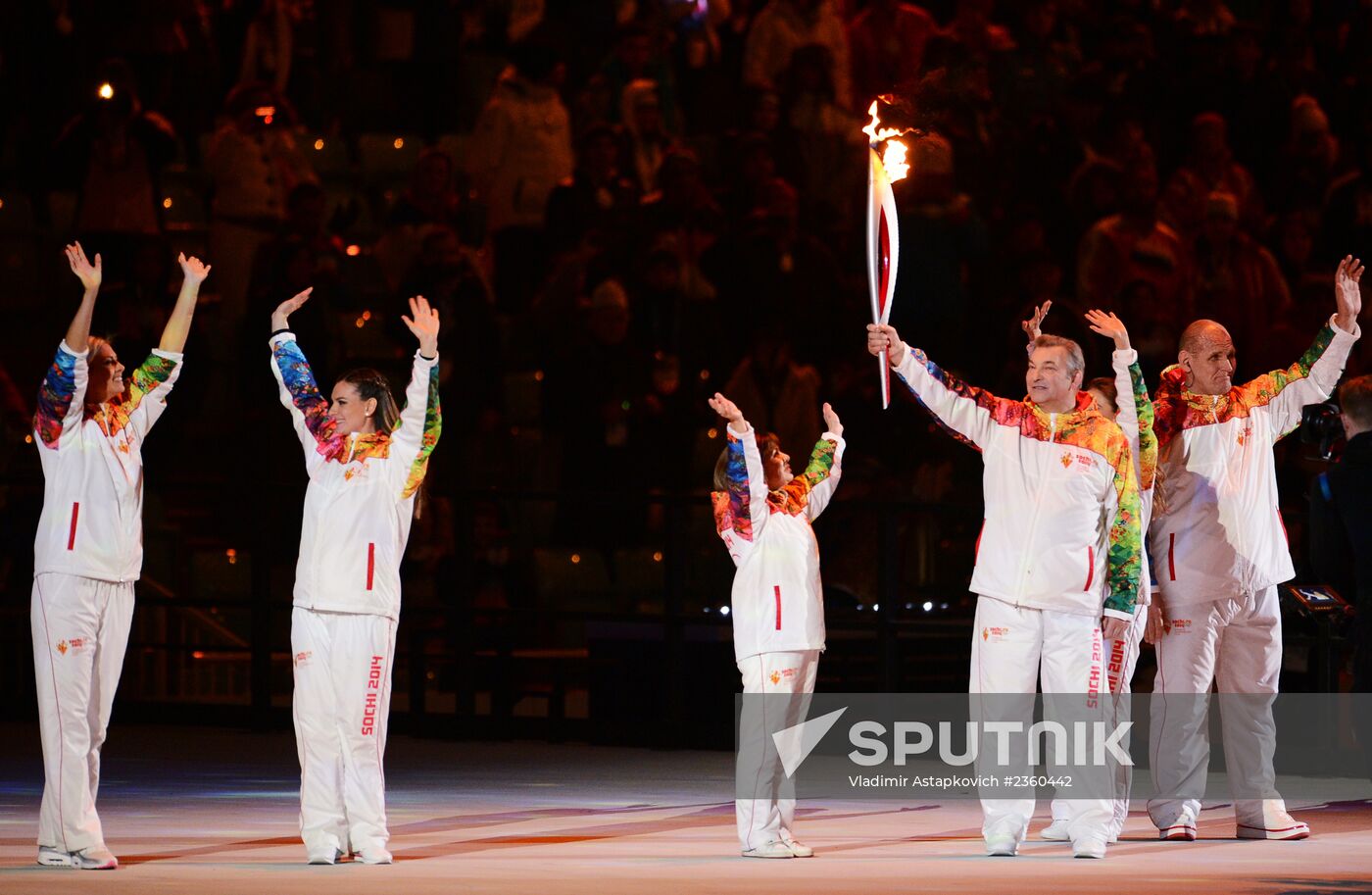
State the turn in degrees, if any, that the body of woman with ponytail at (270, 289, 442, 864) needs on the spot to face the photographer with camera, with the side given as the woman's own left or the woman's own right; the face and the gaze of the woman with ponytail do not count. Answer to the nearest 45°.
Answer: approximately 135° to the woman's own left

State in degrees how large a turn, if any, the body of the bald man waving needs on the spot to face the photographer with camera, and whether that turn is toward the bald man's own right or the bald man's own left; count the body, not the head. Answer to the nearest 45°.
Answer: approximately 135° to the bald man's own left

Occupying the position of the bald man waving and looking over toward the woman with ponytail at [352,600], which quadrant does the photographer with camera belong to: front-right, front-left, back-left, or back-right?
back-right

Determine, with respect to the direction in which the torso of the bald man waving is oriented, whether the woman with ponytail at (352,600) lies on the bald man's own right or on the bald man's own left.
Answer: on the bald man's own right

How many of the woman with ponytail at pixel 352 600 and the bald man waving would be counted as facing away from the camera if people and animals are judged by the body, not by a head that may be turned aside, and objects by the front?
0

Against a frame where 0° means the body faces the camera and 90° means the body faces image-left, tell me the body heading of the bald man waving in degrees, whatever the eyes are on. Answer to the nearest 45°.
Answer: approximately 315°

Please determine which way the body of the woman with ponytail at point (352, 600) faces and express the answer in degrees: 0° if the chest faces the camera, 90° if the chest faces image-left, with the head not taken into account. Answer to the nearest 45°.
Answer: approximately 45°
